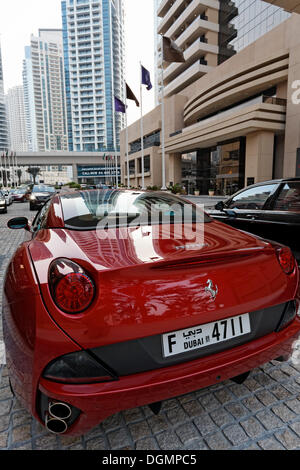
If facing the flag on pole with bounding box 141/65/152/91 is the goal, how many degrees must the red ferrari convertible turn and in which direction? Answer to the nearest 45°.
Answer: approximately 45° to its right

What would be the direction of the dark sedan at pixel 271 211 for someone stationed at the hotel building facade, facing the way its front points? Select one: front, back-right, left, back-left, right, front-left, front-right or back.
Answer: front-left

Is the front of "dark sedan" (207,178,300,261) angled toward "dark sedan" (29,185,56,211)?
yes

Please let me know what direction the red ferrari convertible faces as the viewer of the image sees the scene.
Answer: facing away from the viewer and to the left of the viewer

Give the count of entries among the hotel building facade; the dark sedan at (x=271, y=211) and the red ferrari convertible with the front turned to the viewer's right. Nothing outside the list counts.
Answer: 0

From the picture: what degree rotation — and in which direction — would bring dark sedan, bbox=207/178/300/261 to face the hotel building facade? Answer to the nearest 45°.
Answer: approximately 45° to its right

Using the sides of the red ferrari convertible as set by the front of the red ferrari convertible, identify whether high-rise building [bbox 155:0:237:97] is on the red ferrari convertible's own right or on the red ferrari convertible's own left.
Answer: on the red ferrari convertible's own right

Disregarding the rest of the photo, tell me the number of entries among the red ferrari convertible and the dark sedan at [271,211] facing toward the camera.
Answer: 0

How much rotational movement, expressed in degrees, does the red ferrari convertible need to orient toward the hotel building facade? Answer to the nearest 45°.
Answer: approximately 45° to its right

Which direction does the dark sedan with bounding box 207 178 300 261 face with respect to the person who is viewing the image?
facing away from the viewer and to the left of the viewer

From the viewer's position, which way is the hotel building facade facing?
facing the viewer and to the left of the viewer
